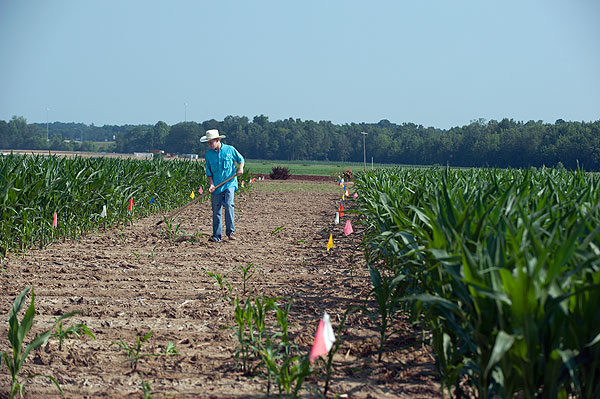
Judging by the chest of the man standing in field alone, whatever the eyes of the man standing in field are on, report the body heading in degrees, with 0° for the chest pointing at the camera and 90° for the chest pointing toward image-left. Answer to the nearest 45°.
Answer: approximately 45°

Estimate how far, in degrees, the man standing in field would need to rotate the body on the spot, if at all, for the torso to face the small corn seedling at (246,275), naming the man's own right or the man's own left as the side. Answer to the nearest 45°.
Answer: approximately 45° to the man's own left

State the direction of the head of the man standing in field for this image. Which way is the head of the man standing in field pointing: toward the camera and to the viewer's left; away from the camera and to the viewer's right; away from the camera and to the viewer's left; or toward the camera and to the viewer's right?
toward the camera and to the viewer's left

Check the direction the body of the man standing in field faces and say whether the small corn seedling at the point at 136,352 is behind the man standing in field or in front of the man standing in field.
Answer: in front
